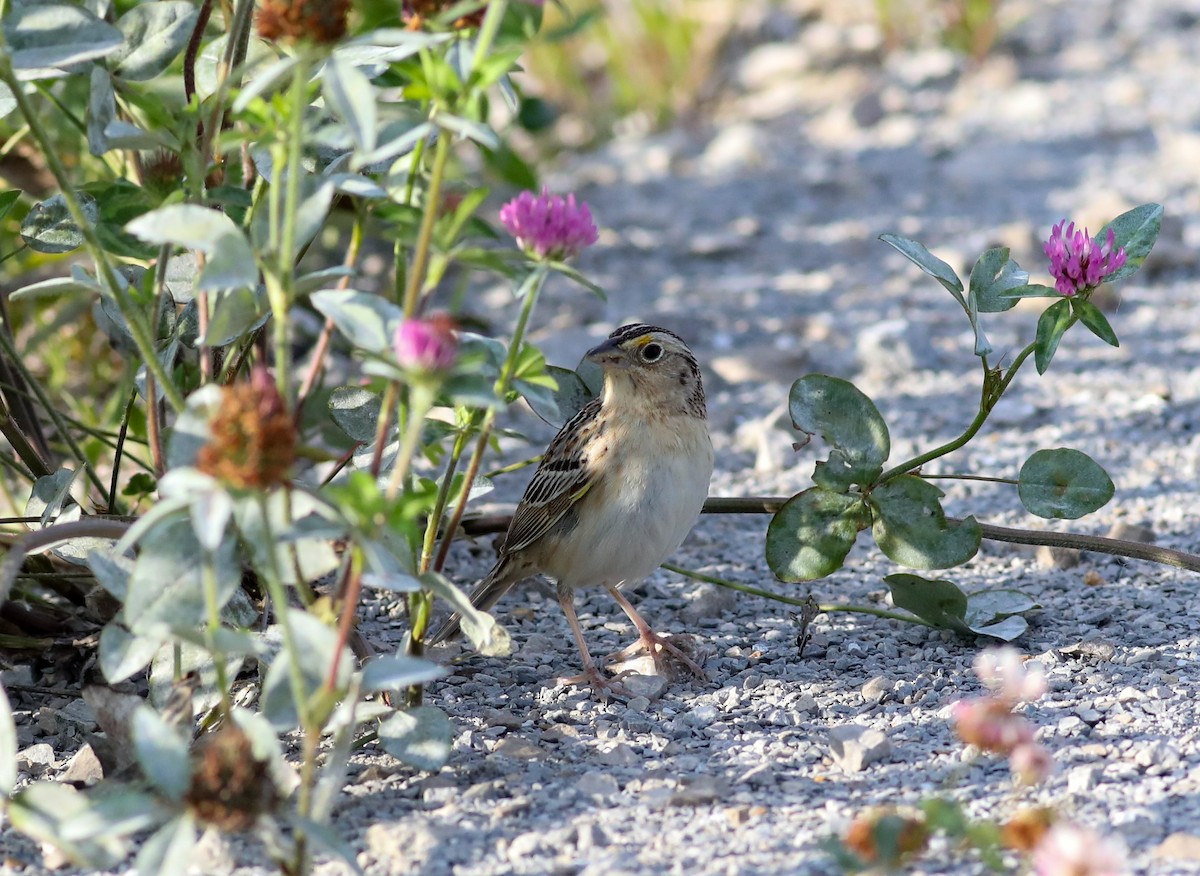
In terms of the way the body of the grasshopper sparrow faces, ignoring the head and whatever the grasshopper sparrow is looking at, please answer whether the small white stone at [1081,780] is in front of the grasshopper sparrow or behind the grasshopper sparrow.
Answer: in front

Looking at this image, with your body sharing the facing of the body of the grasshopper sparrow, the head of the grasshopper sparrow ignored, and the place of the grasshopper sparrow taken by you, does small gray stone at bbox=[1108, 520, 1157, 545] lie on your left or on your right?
on your left

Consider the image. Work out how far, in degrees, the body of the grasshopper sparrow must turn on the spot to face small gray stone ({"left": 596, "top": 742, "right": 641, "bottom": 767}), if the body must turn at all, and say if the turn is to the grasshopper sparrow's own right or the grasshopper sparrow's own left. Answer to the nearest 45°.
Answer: approximately 45° to the grasshopper sparrow's own right

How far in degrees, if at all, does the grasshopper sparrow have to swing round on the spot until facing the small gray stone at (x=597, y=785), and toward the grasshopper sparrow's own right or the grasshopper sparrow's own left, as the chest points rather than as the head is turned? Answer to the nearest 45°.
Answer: approximately 45° to the grasshopper sparrow's own right

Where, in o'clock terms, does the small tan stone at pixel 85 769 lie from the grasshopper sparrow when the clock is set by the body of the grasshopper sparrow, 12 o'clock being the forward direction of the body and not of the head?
The small tan stone is roughly at 3 o'clock from the grasshopper sparrow.

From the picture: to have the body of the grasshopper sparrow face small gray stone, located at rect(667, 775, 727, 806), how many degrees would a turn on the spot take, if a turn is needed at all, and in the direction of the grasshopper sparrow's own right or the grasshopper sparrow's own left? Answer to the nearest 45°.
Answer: approximately 45° to the grasshopper sparrow's own right

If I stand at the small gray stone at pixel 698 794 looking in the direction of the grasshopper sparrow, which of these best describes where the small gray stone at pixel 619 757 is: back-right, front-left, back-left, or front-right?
front-left

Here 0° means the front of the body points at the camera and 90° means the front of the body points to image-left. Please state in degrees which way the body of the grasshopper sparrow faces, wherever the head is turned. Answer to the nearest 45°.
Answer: approximately 315°

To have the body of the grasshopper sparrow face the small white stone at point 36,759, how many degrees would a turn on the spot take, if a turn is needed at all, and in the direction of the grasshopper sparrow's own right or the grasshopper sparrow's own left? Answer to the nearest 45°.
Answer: approximately 90° to the grasshopper sparrow's own right
